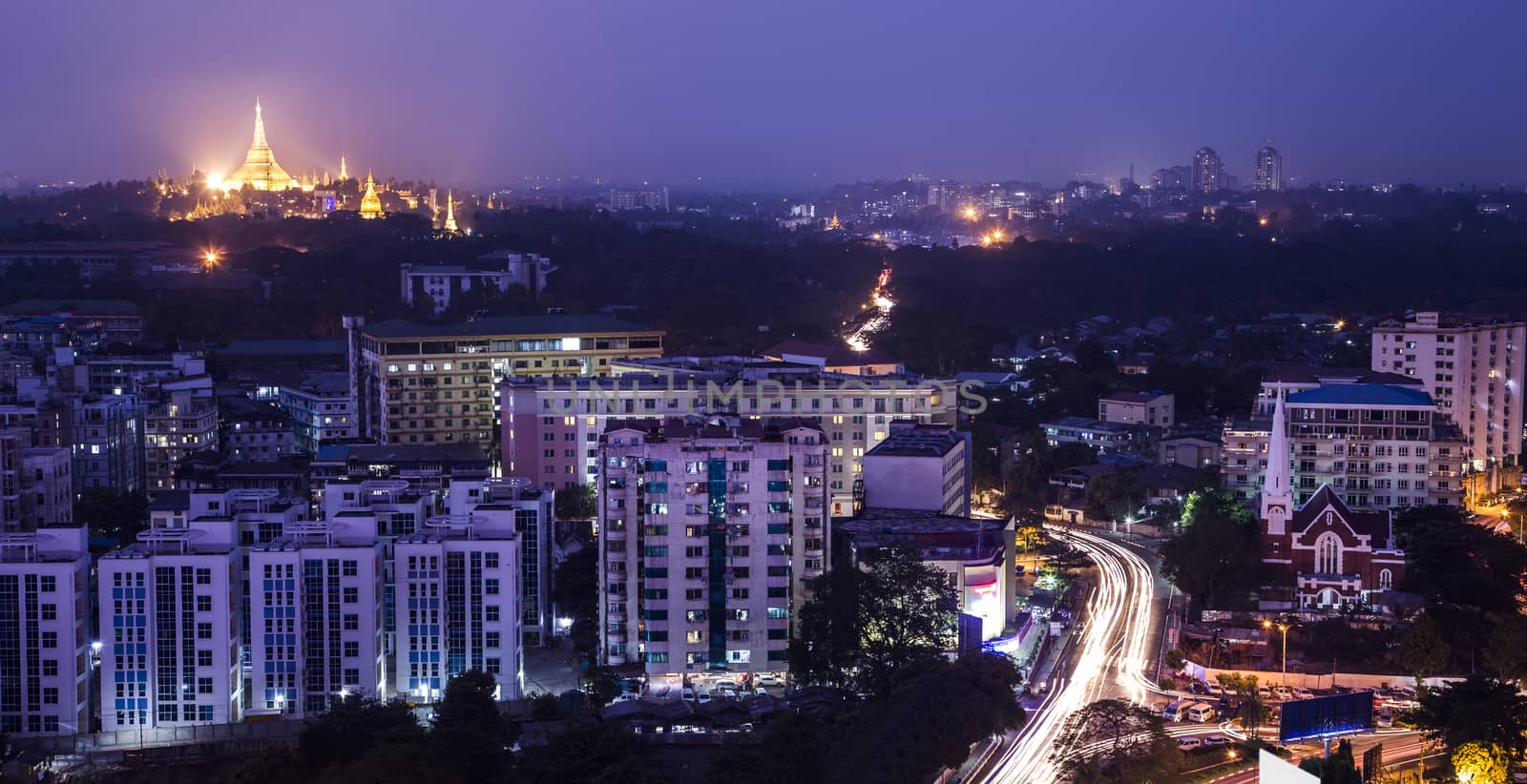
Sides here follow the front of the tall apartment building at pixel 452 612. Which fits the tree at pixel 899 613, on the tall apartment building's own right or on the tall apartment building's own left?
on the tall apartment building's own left

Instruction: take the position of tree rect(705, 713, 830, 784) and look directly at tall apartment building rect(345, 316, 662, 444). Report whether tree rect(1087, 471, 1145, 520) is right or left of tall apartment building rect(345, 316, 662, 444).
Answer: right

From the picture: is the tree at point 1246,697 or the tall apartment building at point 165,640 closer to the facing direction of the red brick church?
the tree

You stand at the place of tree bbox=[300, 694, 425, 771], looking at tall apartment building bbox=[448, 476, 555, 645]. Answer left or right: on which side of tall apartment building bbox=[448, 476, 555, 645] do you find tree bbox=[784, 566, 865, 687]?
right

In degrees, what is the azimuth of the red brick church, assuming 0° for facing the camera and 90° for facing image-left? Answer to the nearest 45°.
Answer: approximately 0°

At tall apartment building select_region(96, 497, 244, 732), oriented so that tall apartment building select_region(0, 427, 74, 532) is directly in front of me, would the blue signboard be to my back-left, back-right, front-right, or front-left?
back-right

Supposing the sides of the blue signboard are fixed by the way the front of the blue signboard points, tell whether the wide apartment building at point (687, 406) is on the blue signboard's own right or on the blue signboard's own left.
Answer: on the blue signboard's own right

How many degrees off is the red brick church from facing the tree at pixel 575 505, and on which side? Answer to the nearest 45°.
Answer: approximately 90° to its right
